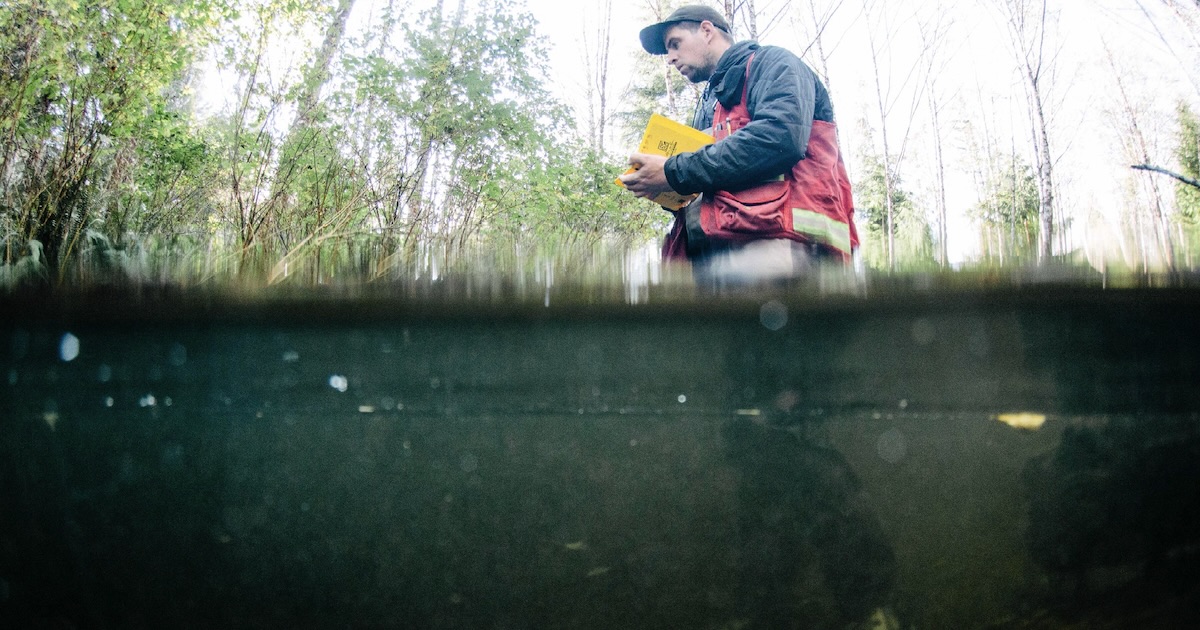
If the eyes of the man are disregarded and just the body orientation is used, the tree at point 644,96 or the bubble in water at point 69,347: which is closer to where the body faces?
the bubble in water

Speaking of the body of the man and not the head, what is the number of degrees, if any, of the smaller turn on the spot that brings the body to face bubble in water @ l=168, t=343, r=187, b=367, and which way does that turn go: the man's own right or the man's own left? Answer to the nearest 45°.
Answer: approximately 45° to the man's own left

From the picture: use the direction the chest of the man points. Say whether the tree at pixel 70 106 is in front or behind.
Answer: in front

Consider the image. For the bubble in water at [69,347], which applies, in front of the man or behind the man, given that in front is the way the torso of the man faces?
in front

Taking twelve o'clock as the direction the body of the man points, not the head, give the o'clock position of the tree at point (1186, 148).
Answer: The tree is roughly at 4 o'clock from the man.

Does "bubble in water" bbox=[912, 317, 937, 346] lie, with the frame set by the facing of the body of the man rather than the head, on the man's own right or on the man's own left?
on the man's own left

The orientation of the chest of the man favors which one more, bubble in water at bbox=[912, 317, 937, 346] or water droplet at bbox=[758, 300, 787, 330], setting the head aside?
the water droplet

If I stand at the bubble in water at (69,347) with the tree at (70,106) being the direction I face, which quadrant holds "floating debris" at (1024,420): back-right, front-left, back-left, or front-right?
back-right

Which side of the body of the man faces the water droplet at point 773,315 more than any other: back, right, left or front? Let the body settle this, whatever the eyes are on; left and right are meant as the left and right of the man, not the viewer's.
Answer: left

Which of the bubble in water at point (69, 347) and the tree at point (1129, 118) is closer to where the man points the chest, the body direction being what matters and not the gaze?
the bubble in water

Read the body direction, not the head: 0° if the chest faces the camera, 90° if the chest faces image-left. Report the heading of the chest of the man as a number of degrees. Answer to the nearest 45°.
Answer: approximately 90°

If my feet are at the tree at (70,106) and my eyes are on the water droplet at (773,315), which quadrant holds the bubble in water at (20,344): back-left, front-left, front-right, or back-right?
front-right

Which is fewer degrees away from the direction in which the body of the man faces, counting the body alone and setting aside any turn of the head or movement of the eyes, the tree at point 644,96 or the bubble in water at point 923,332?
the tree

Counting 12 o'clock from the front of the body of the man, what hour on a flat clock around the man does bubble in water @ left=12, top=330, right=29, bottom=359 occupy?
The bubble in water is roughly at 11 o'clock from the man.

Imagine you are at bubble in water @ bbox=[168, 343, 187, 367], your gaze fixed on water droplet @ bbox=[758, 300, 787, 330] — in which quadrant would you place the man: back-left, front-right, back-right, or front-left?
front-left

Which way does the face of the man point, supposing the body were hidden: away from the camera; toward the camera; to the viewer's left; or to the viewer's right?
to the viewer's left

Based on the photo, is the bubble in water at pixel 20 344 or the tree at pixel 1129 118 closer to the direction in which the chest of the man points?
the bubble in water
